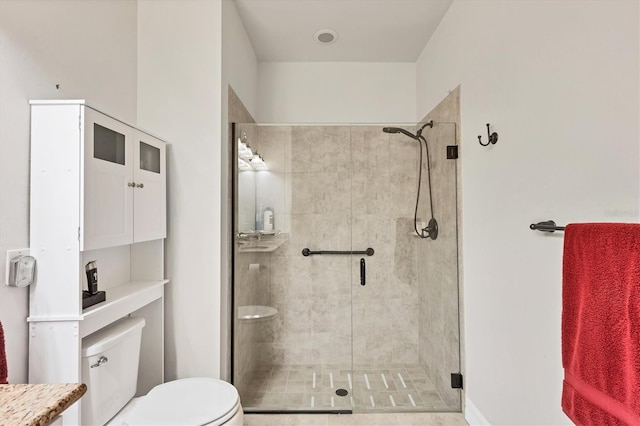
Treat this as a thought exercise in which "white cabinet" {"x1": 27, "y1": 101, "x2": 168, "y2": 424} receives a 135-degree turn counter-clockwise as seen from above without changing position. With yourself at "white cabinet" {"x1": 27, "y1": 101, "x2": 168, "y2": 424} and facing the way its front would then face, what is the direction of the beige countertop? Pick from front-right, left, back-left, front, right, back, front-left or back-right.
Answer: back

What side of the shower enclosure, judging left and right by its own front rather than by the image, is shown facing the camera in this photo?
front

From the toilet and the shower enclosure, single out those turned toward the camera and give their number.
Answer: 1

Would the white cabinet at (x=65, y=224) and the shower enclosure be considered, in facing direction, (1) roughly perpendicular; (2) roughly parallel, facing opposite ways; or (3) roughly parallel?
roughly perpendicular

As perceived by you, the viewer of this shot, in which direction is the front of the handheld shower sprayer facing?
facing to the left of the viewer

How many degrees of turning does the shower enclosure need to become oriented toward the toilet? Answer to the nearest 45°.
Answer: approximately 45° to its right

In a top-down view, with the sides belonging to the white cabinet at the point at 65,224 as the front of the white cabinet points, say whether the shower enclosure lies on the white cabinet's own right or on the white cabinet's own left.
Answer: on the white cabinet's own left

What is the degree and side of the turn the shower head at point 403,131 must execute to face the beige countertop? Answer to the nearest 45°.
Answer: approximately 90° to its left

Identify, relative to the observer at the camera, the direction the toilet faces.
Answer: facing to the right of the viewer
